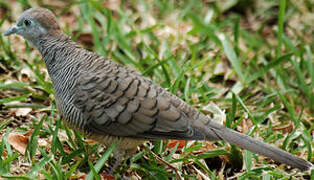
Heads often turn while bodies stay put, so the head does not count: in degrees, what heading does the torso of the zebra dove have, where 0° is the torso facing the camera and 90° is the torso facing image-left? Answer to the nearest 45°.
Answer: approximately 90°
